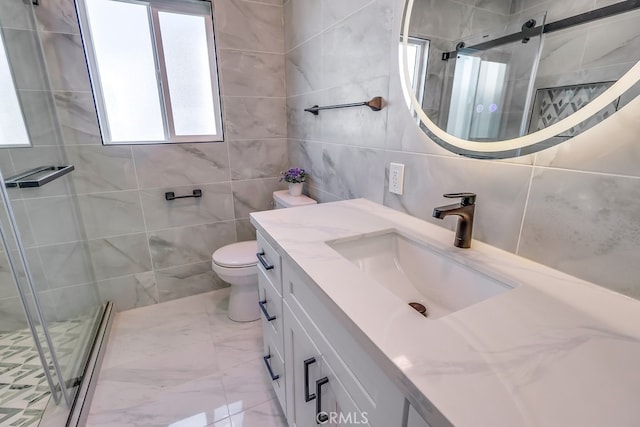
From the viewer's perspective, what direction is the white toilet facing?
to the viewer's left

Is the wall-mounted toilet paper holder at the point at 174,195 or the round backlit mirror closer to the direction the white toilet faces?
the wall-mounted toilet paper holder

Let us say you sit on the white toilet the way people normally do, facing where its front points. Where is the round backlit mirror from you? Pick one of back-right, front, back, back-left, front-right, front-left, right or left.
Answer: back-left

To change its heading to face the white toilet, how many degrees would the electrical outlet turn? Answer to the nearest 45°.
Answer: approximately 45° to its right

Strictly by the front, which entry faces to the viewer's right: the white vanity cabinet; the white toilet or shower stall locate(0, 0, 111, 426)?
the shower stall

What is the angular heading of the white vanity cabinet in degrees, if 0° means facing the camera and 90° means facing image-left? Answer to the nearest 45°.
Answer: approximately 45°

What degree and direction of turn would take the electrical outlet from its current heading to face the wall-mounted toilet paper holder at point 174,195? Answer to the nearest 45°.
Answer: approximately 45° to its right

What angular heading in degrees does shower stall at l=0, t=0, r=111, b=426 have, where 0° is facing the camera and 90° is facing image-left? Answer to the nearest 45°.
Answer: approximately 270°
